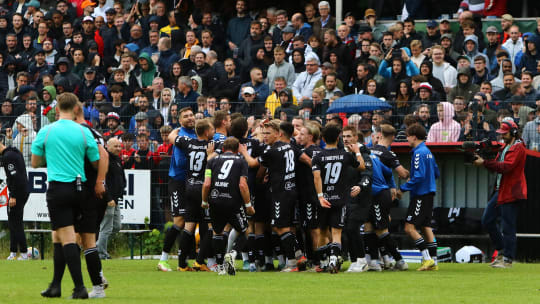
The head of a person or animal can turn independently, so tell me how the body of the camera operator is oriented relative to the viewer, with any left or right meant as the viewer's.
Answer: facing to the left of the viewer

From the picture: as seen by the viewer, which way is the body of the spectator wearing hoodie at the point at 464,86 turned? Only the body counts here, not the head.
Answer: toward the camera

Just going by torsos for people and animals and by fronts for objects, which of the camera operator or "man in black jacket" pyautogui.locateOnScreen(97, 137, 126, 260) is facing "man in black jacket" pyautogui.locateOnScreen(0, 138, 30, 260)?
the camera operator

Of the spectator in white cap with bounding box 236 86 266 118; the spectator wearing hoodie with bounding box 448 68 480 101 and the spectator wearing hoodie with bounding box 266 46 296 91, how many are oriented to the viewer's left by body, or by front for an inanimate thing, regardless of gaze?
0

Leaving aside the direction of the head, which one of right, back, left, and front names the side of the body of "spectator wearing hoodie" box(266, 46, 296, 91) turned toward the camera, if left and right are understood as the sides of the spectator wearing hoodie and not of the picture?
front

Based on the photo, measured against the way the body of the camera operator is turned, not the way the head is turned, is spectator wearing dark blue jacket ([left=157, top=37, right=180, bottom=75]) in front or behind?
in front

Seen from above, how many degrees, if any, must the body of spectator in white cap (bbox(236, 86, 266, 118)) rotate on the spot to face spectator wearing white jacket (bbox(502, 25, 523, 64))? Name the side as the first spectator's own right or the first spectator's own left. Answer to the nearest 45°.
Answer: approximately 90° to the first spectator's own left

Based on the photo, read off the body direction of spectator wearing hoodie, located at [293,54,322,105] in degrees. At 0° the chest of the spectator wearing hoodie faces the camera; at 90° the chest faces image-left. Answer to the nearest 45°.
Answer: approximately 45°

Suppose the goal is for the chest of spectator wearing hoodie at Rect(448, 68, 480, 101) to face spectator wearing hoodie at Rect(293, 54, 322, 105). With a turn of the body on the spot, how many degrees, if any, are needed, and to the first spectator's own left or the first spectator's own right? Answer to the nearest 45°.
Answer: approximately 90° to the first spectator's own right

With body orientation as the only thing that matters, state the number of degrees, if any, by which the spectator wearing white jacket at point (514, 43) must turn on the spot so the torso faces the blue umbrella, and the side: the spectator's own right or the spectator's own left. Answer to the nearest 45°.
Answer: approximately 45° to the spectator's own right

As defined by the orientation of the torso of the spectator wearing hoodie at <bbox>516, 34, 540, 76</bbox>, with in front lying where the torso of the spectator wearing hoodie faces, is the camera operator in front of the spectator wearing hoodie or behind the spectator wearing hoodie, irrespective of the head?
in front

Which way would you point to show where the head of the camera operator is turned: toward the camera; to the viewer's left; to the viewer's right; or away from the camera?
to the viewer's left

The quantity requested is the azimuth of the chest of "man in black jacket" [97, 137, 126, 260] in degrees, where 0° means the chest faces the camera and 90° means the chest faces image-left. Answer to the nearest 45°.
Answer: approximately 315°

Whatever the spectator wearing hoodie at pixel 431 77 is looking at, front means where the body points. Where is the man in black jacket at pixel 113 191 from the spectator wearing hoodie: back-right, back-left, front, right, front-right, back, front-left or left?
front
